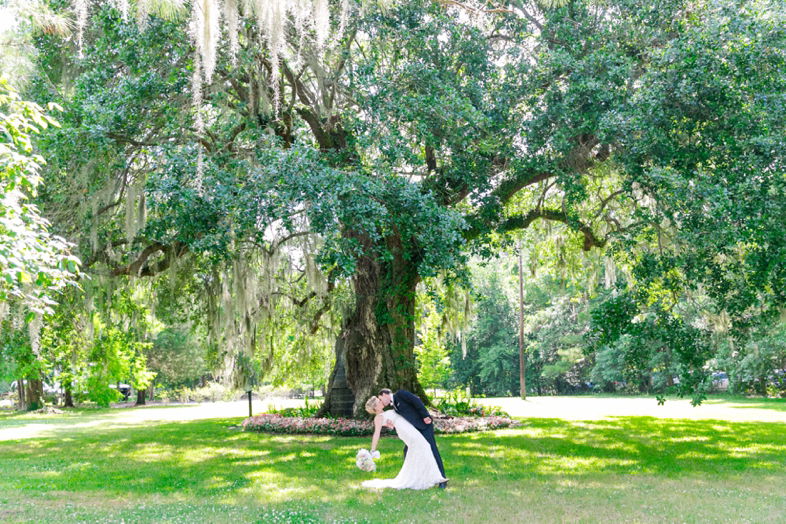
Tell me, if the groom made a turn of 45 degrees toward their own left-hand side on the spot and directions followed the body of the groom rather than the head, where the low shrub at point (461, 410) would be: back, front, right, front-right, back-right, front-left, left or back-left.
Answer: back-right

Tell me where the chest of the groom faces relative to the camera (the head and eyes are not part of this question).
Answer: to the viewer's left

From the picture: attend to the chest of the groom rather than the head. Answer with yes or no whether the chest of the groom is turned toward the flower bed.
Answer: no
